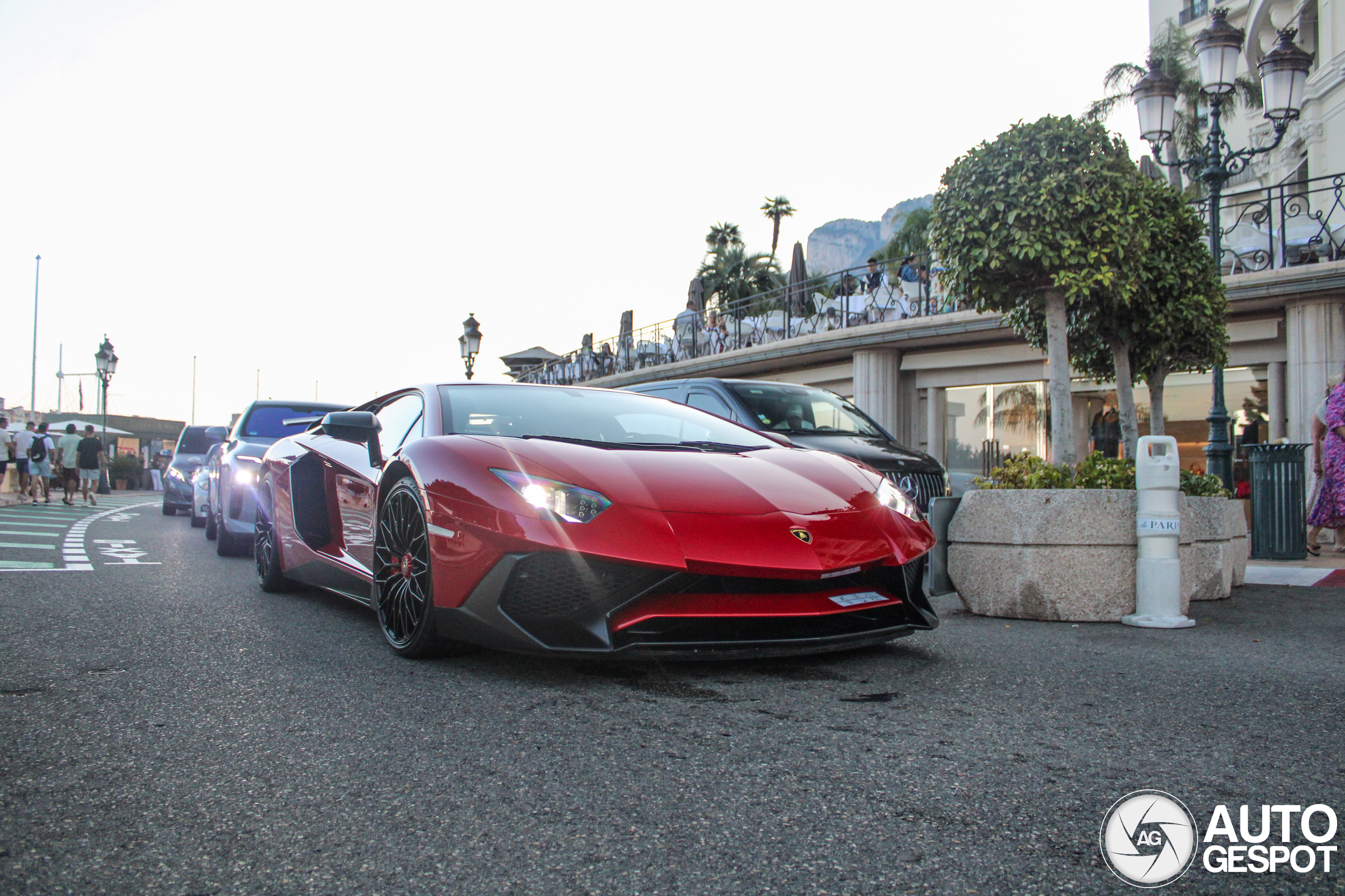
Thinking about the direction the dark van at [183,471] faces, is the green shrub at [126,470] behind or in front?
behind

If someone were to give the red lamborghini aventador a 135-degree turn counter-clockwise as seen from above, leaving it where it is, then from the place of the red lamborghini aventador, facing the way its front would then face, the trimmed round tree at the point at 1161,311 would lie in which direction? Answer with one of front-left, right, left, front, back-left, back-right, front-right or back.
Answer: front-right

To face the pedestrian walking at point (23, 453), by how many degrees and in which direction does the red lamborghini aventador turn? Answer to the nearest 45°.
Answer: approximately 180°

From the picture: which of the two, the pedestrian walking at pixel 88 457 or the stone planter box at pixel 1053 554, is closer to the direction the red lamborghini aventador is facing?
the stone planter box

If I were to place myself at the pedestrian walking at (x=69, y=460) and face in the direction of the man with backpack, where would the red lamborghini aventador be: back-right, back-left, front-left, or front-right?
back-left

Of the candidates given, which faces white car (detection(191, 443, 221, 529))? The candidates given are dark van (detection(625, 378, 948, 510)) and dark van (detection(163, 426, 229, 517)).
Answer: dark van (detection(163, 426, 229, 517))

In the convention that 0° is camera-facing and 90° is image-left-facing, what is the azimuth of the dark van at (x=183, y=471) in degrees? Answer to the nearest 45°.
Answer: approximately 0°

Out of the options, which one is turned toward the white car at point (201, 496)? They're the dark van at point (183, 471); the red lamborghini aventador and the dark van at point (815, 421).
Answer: the dark van at point (183, 471)

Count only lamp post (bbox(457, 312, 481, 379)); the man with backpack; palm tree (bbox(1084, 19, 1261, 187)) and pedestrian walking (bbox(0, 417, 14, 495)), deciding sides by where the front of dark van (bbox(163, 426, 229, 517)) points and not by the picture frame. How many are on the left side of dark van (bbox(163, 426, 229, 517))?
2

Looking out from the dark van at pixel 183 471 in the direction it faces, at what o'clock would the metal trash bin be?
The metal trash bin is roughly at 11 o'clock from the dark van.

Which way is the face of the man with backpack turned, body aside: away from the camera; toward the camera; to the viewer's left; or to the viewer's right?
away from the camera
